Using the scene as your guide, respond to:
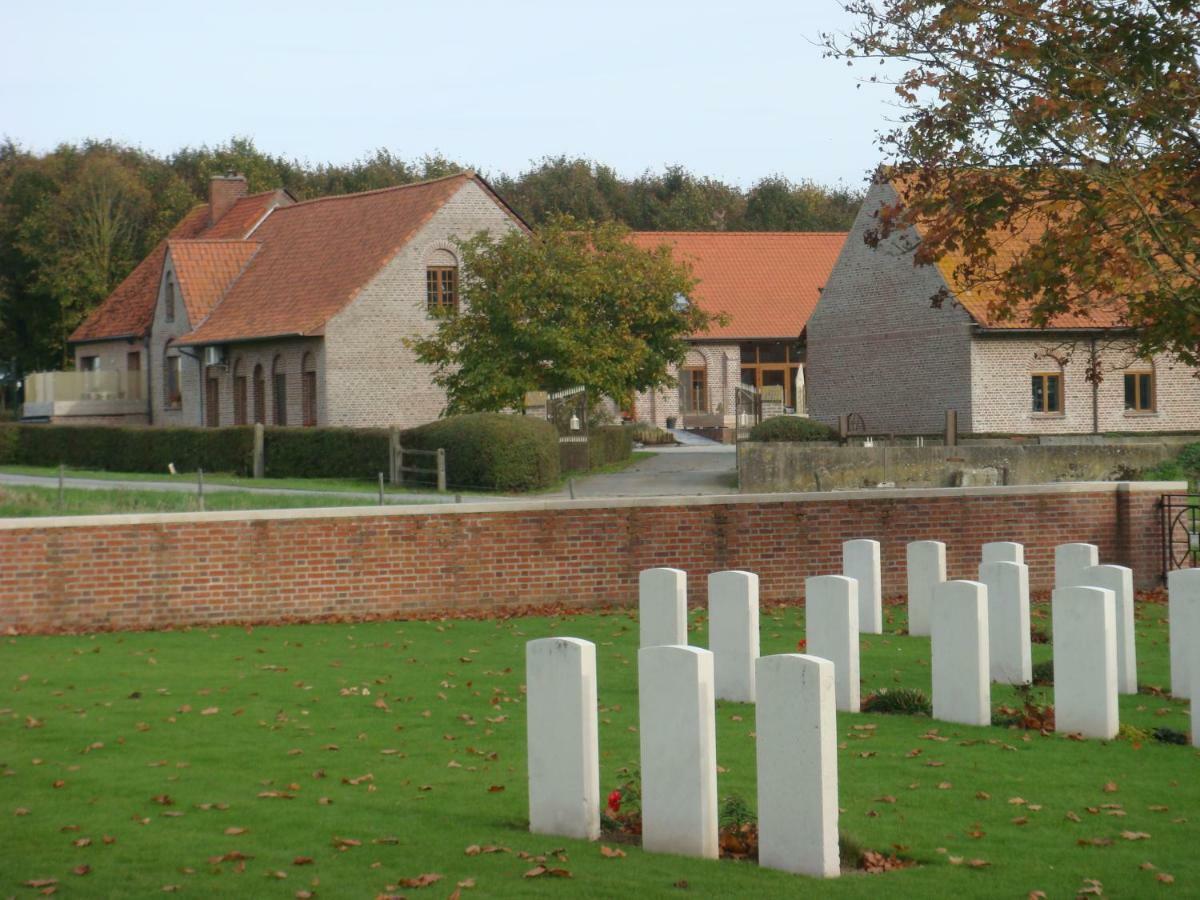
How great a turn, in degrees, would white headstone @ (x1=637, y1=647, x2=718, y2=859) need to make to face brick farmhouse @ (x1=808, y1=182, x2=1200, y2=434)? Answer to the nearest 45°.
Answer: approximately 45° to its left

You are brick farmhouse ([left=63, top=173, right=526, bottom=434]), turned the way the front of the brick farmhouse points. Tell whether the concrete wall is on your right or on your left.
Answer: on your left

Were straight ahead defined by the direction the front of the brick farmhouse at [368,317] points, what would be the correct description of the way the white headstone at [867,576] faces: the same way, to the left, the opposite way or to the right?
the opposite way

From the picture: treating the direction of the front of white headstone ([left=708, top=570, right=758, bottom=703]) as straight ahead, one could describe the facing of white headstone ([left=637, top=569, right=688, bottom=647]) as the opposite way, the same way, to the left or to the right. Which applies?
the same way

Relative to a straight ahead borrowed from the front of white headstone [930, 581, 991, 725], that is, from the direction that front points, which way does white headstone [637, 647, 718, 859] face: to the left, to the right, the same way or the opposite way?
the same way

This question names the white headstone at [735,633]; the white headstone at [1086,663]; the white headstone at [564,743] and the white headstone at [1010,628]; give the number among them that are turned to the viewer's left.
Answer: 0

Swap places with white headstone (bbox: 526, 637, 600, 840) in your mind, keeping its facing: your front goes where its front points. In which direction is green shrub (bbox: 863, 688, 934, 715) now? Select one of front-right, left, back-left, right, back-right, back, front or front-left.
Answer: front

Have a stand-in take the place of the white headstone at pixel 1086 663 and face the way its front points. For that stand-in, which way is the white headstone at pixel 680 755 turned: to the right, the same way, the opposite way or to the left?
the same way

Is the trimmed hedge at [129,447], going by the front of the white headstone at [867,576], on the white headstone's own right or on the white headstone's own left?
on the white headstone's own left

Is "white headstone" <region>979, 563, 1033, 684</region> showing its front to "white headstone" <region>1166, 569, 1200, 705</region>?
no

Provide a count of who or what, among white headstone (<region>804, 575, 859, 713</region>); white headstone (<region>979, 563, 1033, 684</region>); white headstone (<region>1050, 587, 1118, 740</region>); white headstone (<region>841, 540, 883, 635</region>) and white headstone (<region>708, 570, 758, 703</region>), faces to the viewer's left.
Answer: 0

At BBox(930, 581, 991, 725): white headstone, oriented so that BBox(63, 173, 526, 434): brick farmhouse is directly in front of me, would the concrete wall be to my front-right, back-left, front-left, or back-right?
front-right
